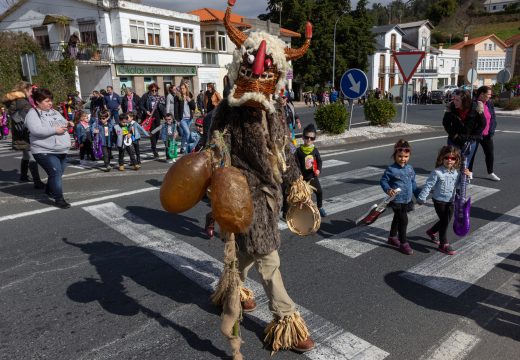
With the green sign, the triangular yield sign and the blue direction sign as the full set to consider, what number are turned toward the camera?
3

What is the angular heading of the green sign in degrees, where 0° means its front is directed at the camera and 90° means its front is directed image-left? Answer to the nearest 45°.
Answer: approximately 0°

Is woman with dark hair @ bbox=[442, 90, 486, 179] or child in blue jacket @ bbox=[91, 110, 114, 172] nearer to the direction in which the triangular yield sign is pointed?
the woman with dark hair

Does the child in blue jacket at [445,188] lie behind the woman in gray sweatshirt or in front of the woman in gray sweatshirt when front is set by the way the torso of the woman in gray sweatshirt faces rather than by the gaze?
in front

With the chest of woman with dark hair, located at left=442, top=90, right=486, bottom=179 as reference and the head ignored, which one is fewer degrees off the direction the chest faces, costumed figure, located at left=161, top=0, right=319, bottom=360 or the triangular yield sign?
the costumed figure

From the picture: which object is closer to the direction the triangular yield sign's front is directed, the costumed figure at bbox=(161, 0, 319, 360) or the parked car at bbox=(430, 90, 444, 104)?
the costumed figure

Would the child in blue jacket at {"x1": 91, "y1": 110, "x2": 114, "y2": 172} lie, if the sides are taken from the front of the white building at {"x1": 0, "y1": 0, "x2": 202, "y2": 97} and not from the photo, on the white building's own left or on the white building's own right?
on the white building's own right

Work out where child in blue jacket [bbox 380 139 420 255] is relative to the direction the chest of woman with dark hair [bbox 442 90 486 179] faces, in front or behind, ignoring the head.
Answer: in front

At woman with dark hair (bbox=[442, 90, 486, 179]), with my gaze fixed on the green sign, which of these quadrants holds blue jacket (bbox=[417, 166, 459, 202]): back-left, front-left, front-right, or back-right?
back-left

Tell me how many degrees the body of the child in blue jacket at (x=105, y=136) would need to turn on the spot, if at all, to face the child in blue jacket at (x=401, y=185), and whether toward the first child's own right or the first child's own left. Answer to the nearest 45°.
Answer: approximately 45° to the first child's own left

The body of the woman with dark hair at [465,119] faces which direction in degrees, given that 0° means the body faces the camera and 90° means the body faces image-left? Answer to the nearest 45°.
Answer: approximately 45°

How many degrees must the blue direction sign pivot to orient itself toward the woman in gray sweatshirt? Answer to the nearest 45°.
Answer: approximately 45° to its right
